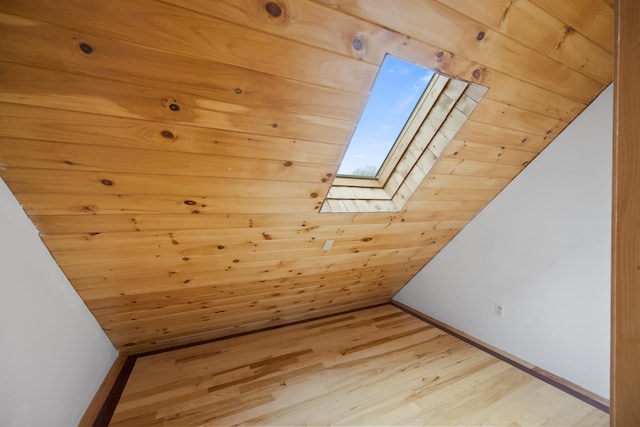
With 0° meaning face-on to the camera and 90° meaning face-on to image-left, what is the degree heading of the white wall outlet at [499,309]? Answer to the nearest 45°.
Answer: approximately 45°

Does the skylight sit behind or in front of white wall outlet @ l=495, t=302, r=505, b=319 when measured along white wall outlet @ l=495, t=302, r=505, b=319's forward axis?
in front
